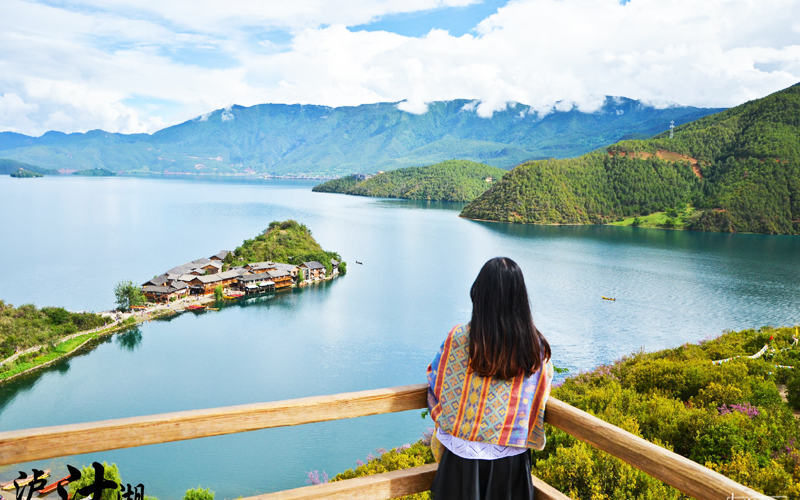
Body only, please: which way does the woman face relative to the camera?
away from the camera

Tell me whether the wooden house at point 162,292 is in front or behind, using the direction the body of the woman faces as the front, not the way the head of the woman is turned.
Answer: in front

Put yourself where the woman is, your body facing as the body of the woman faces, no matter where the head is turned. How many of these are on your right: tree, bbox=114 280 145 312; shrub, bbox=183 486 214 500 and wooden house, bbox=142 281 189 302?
0

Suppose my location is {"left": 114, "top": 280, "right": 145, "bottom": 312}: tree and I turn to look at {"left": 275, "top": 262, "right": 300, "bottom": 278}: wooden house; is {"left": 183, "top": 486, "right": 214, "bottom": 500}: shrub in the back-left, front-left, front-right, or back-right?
back-right

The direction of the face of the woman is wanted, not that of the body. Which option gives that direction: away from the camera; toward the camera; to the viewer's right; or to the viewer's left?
away from the camera

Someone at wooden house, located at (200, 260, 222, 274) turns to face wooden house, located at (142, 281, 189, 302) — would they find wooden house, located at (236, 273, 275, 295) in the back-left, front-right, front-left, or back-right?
front-left

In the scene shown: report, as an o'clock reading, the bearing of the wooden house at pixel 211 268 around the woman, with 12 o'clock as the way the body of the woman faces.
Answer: The wooden house is roughly at 11 o'clock from the woman.

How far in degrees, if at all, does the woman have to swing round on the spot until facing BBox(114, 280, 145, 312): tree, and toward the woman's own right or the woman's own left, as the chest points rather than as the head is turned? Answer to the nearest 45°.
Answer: approximately 45° to the woman's own left

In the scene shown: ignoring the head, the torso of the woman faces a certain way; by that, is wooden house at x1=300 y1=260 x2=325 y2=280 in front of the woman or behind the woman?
in front
